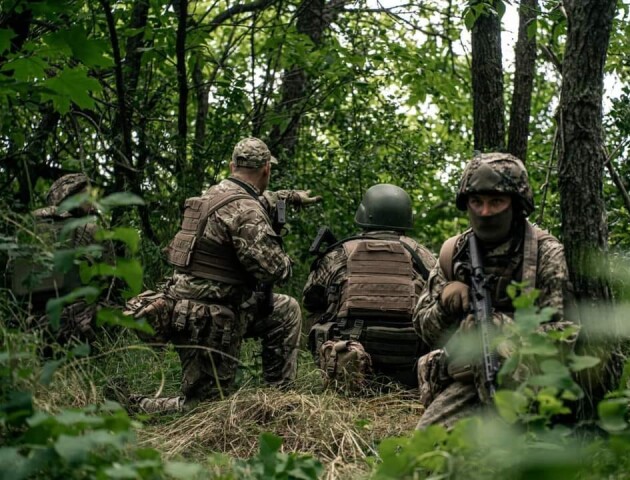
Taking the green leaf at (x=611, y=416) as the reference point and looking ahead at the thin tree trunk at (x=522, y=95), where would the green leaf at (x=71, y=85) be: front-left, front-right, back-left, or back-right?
front-left

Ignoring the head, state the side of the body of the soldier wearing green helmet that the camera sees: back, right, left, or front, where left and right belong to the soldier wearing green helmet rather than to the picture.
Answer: back

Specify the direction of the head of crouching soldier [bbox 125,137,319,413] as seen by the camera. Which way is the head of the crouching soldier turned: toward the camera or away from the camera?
away from the camera

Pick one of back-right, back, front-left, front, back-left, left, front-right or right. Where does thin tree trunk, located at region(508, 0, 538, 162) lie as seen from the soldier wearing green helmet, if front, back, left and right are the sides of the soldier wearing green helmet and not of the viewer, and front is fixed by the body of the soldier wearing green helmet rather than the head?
front-right

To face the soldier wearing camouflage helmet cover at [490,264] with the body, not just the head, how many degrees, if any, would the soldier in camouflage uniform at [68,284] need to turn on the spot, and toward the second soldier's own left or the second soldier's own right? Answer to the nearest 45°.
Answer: approximately 45° to the second soldier's own right

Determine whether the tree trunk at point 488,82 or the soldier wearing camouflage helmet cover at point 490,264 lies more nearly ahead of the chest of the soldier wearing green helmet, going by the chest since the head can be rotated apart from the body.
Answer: the tree trunk

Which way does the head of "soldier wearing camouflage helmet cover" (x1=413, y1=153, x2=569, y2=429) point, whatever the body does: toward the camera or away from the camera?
toward the camera

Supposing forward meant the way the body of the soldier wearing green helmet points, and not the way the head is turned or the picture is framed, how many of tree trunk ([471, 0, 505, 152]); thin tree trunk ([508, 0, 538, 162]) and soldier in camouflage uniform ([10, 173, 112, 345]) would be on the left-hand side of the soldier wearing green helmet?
1
